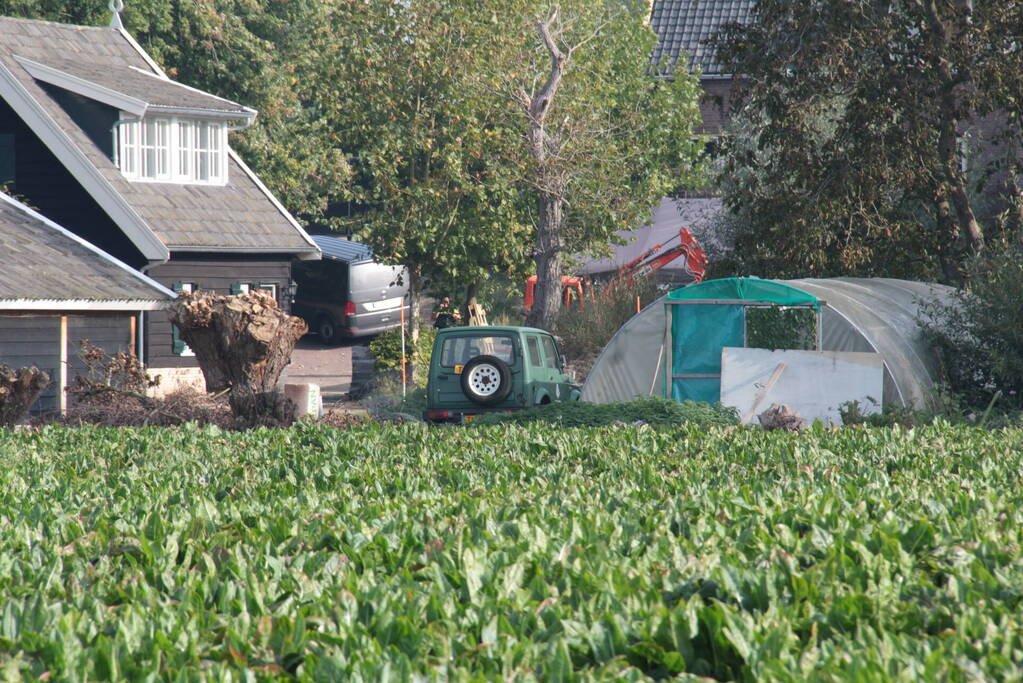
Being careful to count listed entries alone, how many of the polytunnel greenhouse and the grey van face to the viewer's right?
0

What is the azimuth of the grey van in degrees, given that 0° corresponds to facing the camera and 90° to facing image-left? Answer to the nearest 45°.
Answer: approximately 135°

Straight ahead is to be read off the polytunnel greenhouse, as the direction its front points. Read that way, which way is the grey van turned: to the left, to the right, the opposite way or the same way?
to the right

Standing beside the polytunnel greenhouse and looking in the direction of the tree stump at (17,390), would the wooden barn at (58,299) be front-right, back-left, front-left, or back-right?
front-right

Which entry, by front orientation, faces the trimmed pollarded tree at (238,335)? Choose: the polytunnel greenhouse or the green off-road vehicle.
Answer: the polytunnel greenhouse

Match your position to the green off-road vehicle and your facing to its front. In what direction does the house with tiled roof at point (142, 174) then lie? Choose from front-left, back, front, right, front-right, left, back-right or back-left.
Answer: left

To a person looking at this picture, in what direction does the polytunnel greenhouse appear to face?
facing the viewer and to the left of the viewer

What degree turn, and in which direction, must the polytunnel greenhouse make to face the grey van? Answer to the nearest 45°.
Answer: approximately 90° to its right

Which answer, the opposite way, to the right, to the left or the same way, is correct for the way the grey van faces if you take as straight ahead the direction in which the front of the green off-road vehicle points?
to the left

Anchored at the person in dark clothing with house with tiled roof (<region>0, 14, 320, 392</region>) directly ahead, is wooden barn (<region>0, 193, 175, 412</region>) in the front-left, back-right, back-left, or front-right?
front-left

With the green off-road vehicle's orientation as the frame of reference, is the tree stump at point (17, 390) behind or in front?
behind

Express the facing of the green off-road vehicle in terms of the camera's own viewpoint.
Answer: facing away from the viewer and to the right of the viewer

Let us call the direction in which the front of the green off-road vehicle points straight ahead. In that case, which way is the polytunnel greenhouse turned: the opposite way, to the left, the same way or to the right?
the opposite way

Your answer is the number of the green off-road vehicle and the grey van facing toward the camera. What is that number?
0
